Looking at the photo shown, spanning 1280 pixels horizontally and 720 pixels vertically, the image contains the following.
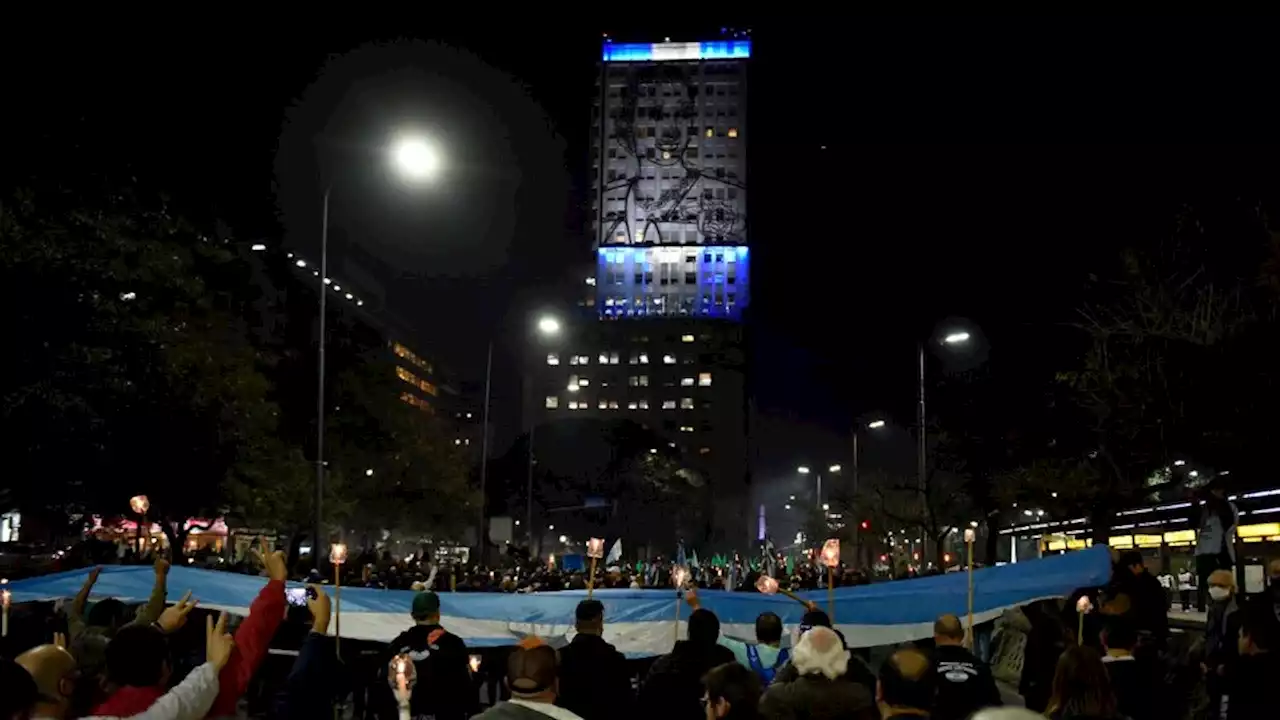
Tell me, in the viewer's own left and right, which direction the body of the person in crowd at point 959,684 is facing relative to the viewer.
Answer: facing away from the viewer

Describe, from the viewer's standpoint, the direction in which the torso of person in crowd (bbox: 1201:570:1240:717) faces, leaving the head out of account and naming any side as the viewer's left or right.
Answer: facing the viewer and to the left of the viewer

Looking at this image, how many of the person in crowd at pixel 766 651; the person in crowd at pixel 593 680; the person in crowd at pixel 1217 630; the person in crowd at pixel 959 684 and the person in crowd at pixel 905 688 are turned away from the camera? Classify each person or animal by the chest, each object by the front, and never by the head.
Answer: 4

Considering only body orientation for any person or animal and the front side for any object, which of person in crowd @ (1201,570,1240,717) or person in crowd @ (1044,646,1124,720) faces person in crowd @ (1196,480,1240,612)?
person in crowd @ (1044,646,1124,720)

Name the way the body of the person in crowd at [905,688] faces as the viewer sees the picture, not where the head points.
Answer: away from the camera

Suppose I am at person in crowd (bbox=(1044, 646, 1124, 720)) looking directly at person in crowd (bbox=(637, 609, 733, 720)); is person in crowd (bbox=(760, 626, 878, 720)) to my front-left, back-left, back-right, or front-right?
front-left

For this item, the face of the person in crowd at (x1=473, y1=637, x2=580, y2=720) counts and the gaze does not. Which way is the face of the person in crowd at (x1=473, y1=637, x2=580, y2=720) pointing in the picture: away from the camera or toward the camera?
away from the camera

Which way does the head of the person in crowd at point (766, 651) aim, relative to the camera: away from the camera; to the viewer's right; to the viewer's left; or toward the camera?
away from the camera

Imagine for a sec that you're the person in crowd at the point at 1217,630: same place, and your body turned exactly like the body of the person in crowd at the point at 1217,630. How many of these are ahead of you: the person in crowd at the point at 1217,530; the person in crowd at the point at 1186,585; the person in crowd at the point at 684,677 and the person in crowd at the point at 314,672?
2

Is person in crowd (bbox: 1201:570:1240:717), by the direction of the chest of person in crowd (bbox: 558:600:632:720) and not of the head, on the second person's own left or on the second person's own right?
on the second person's own right

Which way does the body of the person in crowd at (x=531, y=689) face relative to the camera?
away from the camera

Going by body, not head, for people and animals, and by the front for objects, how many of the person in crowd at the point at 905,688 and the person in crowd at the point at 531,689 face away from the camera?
2

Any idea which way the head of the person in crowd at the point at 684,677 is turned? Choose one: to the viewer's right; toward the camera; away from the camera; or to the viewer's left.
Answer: away from the camera

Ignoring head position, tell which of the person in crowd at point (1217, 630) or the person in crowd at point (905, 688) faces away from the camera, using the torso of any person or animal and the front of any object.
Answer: the person in crowd at point (905, 688)

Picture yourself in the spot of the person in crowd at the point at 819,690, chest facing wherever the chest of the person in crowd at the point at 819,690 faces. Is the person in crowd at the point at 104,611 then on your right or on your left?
on your left

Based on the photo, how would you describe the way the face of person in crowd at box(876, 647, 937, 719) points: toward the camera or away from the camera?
away from the camera

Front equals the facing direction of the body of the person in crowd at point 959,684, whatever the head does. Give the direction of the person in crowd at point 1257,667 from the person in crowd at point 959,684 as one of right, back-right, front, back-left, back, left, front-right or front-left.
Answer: front-right

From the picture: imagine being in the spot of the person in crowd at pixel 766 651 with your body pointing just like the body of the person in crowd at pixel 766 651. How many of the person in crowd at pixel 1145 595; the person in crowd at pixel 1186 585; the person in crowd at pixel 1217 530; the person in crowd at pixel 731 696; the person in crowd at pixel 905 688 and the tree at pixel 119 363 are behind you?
2

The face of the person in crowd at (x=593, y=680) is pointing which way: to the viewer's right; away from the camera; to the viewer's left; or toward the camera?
away from the camera
